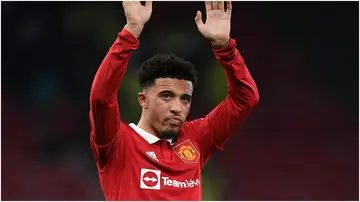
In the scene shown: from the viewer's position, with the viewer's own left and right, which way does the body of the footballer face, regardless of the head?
facing the viewer and to the right of the viewer
